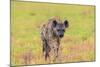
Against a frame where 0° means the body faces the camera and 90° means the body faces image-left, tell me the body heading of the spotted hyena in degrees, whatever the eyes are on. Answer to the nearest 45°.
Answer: approximately 315°
